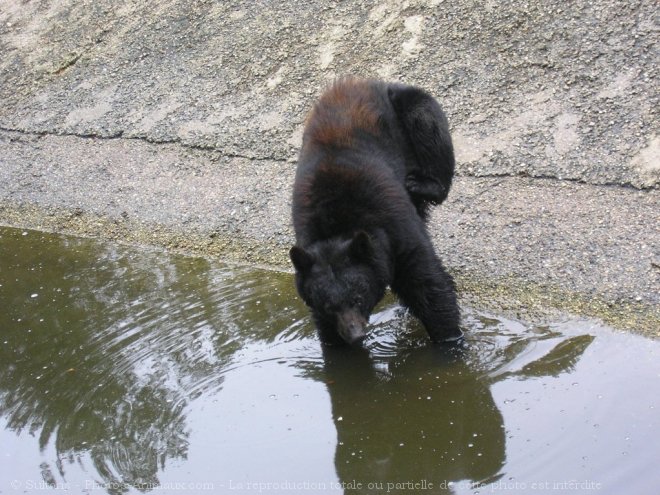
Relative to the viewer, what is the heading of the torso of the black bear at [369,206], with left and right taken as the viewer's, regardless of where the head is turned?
facing the viewer
